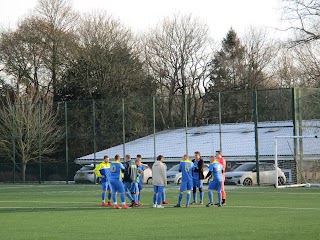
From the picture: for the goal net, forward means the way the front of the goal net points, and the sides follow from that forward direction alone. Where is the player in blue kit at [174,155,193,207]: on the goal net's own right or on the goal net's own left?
on the goal net's own left

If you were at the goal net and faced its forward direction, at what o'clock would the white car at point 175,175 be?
The white car is roughly at 1 o'clock from the goal net.

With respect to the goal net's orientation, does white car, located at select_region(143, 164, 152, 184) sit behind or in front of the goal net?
in front

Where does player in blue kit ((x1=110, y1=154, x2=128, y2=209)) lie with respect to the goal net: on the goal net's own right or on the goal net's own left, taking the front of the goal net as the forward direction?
on the goal net's own left

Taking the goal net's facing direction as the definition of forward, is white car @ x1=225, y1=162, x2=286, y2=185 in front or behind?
in front

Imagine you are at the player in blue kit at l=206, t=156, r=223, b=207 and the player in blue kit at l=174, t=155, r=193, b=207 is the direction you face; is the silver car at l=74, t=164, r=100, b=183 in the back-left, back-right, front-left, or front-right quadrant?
front-right

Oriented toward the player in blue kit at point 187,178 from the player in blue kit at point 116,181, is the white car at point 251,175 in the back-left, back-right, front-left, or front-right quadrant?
front-left

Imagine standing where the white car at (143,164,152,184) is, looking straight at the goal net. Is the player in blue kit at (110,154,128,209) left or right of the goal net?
right

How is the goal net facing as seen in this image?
to the viewer's left
